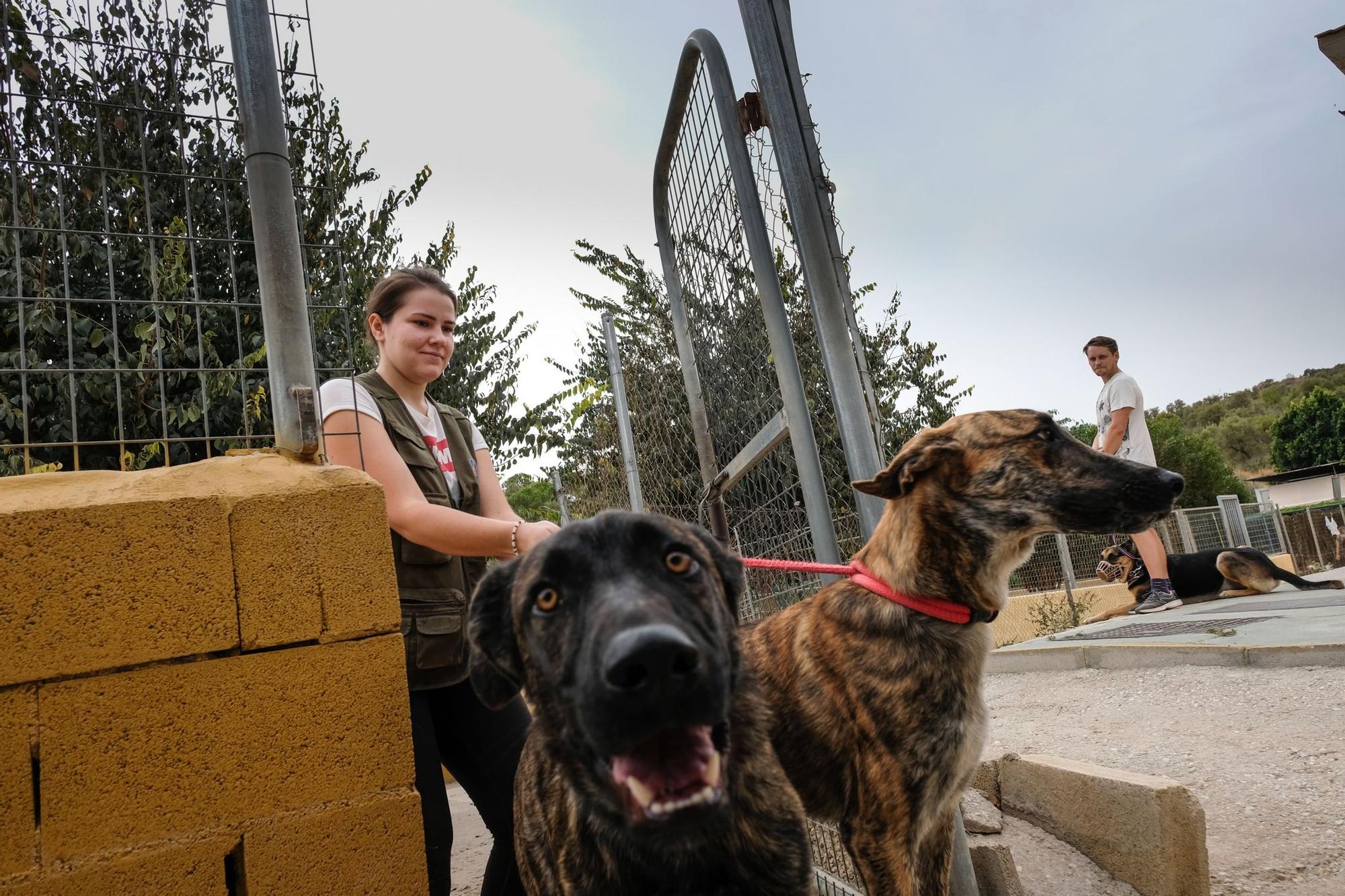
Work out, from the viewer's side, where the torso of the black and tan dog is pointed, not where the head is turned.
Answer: to the viewer's left

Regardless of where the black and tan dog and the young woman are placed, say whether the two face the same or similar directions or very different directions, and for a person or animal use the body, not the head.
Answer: very different directions

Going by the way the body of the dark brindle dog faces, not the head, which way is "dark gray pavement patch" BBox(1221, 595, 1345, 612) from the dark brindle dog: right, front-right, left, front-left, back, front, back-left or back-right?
back-left

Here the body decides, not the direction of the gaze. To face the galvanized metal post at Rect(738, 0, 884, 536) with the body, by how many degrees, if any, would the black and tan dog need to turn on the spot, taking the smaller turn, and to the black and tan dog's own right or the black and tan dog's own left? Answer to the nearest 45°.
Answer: approximately 90° to the black and tan dog's own left

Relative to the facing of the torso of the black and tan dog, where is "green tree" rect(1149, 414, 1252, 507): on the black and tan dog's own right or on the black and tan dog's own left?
on the black and tan dog's own right

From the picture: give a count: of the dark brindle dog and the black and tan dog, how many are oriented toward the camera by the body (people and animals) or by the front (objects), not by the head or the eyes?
1

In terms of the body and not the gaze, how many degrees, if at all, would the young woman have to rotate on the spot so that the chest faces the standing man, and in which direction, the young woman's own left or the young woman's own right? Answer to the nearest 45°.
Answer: approximately 90° to the young woman's own left
